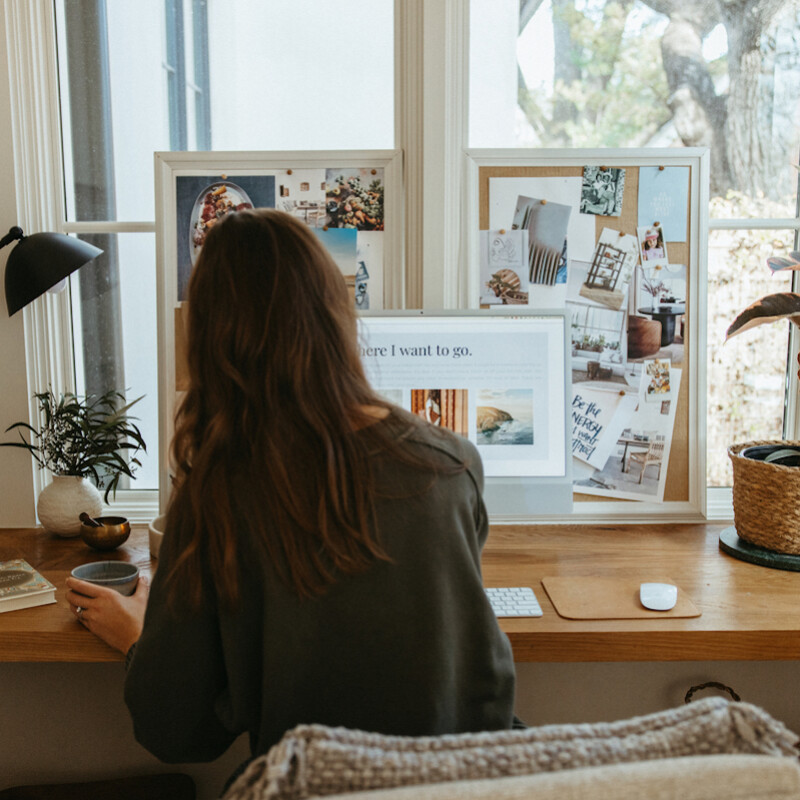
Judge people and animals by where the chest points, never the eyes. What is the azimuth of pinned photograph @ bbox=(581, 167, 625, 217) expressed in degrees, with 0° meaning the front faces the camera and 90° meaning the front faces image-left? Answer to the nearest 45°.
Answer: approximately 0°

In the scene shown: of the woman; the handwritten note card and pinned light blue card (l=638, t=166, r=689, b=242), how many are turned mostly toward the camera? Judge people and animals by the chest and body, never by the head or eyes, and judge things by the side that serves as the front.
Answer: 2

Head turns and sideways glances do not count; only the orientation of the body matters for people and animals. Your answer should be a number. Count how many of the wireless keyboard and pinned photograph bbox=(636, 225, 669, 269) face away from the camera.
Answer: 0

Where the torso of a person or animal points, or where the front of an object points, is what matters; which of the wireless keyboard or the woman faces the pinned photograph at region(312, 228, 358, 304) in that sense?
the woman

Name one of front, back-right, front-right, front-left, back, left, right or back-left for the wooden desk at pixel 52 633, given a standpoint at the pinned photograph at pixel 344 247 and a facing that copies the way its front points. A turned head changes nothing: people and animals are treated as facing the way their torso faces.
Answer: front-right

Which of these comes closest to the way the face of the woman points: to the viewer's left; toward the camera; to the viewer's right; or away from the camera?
away from the camera
